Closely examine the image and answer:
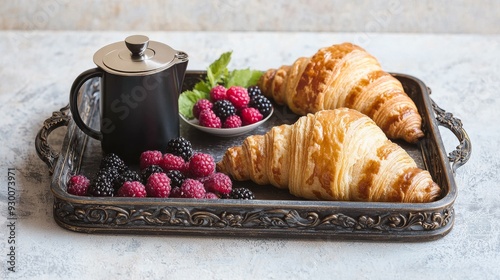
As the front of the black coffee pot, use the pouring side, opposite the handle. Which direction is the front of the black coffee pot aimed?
to the viewer's right

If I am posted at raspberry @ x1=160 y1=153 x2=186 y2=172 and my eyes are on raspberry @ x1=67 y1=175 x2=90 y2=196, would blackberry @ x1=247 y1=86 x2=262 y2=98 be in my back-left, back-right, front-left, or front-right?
back-right
